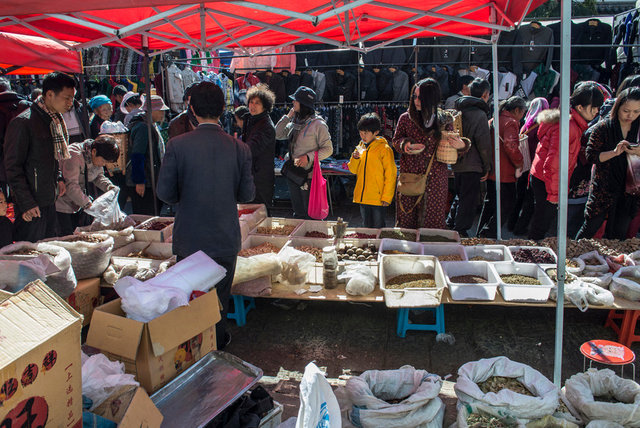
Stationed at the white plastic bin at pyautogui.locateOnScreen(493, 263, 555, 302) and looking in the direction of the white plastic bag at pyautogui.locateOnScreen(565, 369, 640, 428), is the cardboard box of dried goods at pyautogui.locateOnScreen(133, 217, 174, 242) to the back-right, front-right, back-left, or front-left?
back-right

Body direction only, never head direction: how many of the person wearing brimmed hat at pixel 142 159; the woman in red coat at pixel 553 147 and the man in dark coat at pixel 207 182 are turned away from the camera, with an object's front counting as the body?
1

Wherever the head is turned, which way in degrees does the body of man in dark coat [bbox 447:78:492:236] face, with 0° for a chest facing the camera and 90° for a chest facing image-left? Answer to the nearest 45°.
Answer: approximately 225°

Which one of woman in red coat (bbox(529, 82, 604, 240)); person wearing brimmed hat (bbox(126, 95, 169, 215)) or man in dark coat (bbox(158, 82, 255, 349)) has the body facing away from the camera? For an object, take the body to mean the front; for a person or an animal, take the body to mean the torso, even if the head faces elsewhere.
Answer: the man in dark coat

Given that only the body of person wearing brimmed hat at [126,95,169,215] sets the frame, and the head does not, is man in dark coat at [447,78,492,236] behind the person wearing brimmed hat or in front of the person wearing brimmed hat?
in front

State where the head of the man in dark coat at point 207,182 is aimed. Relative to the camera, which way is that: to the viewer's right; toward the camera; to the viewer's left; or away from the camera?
away from the camera

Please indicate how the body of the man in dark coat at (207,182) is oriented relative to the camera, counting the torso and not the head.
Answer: away from the camera
